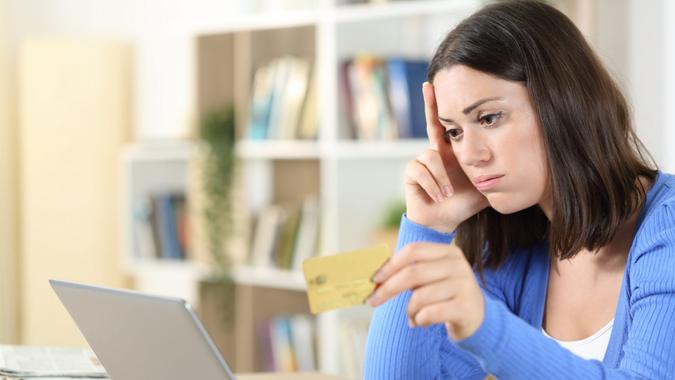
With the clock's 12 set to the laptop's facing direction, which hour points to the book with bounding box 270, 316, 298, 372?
The book is roughly at 11 o'clock from the laptop.

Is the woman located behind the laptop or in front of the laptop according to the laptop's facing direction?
in front

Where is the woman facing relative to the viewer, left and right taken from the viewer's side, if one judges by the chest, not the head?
facing the viewer and to the left of the viewer

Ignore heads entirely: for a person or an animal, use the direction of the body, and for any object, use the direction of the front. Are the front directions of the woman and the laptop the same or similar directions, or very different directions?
very different directions

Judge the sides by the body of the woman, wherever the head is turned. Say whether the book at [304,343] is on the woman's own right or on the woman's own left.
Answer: on the woman's own right

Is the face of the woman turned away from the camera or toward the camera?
toward the camera

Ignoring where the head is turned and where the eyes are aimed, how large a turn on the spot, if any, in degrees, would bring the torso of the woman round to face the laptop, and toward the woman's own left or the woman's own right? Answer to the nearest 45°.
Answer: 0° — they already face it

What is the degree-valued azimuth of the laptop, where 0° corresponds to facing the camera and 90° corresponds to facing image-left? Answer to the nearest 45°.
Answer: approximately 225°

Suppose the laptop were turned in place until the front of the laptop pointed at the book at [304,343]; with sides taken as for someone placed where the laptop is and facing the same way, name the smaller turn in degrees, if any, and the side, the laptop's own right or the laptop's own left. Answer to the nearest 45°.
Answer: approximately 45° to the laptop's own left

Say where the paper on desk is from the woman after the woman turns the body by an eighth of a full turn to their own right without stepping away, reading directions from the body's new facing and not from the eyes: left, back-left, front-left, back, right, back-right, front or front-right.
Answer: front
